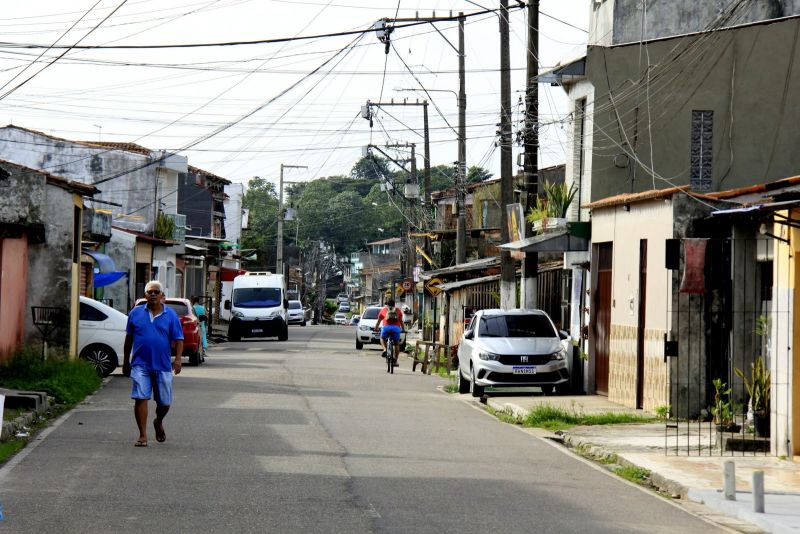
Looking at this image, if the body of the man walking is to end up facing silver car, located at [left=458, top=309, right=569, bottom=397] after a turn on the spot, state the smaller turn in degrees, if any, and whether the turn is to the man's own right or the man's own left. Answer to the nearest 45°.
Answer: approximately 135° to the man's own left

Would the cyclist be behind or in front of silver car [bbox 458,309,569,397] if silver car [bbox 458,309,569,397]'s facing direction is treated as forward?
behind
